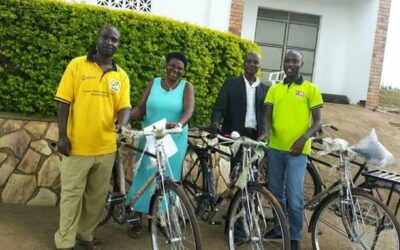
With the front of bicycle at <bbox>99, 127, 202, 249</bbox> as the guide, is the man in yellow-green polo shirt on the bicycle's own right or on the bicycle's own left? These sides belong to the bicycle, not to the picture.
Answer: on the bicycle's own left

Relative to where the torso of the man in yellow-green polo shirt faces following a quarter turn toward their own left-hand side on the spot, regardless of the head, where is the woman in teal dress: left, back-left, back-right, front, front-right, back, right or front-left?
back

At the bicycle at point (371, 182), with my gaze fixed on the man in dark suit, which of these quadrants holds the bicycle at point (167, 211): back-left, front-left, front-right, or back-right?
front-left

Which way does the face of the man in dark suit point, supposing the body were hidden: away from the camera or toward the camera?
toward the camera

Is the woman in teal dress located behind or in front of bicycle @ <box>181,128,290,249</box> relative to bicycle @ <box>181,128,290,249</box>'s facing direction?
behind

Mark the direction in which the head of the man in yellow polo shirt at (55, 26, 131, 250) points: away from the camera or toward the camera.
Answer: toward the camera

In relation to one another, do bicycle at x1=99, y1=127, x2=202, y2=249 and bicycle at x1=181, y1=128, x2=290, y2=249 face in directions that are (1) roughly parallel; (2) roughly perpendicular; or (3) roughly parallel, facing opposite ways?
roughly parallel

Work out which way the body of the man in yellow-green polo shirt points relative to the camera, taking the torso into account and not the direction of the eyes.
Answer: toward the camera

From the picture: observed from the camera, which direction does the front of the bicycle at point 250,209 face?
facing the viewer and to the right of the viewer

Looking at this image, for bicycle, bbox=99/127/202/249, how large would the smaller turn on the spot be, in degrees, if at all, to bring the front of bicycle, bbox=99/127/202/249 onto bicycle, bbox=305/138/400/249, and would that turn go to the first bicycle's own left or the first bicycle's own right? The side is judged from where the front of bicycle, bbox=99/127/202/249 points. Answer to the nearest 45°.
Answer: approximately 45° to the first bicycle's own left

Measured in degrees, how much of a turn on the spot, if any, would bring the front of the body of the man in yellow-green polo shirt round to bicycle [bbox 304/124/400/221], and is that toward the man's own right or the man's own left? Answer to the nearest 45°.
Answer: approximately 135° to the man's own left

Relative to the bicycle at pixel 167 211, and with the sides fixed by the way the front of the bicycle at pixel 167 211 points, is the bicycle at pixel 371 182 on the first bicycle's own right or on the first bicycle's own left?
on the first bicycle's own left

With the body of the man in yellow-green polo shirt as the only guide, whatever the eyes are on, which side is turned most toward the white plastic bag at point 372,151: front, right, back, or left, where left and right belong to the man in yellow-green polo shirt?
left
